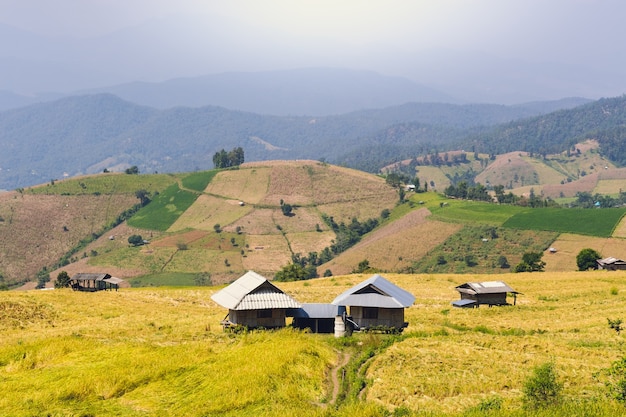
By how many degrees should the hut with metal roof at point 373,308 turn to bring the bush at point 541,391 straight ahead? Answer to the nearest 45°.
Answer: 0° — it already faces it

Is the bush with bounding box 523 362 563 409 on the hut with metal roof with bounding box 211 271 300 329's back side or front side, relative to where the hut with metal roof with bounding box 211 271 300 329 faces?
on the front side

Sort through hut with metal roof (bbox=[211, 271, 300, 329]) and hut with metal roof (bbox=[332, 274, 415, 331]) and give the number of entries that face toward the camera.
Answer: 2

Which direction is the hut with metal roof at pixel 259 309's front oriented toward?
toward the camera

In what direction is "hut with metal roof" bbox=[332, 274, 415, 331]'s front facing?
toward the camera

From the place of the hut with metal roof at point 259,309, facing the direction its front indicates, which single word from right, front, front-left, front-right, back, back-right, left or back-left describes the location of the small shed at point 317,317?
left

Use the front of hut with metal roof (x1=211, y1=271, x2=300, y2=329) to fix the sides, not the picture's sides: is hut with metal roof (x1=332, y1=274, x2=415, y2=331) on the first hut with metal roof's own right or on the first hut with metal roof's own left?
on the first hut with metal roof's own left

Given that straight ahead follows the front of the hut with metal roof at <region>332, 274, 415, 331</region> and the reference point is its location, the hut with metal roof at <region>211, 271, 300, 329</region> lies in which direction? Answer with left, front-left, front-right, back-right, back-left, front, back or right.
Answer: right

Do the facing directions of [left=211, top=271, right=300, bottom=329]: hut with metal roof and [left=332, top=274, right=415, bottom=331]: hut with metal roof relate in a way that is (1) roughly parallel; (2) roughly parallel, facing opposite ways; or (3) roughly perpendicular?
roughly parallel

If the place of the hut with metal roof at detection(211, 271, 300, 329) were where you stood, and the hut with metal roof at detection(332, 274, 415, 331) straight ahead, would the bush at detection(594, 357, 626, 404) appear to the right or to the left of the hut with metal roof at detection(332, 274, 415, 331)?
right

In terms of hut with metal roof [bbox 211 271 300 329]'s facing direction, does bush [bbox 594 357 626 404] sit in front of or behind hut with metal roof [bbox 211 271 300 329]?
in front

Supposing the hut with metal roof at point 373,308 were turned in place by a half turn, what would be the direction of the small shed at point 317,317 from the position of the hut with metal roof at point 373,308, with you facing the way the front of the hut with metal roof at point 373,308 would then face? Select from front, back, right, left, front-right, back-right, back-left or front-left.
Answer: left
